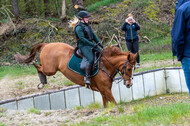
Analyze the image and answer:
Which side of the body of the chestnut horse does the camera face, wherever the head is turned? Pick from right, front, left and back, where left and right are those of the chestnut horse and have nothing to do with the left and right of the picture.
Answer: right

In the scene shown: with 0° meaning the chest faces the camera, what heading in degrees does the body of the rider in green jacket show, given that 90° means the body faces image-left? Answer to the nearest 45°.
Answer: approximately 315°
